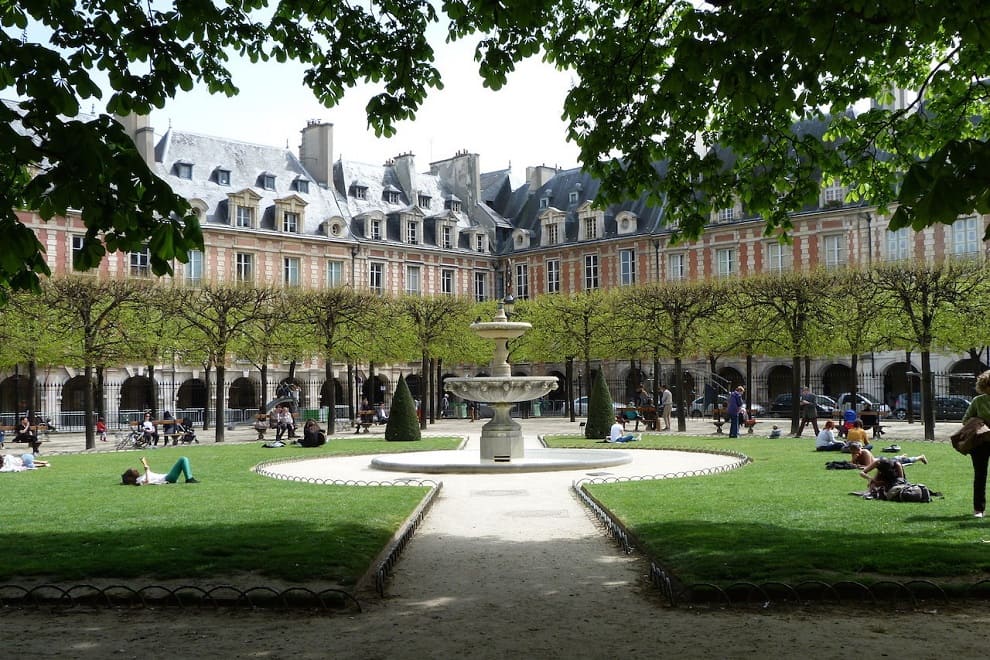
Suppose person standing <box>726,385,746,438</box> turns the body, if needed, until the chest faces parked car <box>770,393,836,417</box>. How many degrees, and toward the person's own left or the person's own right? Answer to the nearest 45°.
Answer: approximately 90° to the person's own left

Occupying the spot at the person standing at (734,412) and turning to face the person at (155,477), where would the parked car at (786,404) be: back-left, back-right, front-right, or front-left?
back-right

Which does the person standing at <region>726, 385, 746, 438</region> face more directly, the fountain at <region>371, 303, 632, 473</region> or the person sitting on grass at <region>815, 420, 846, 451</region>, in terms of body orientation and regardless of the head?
the person sitting on grass
